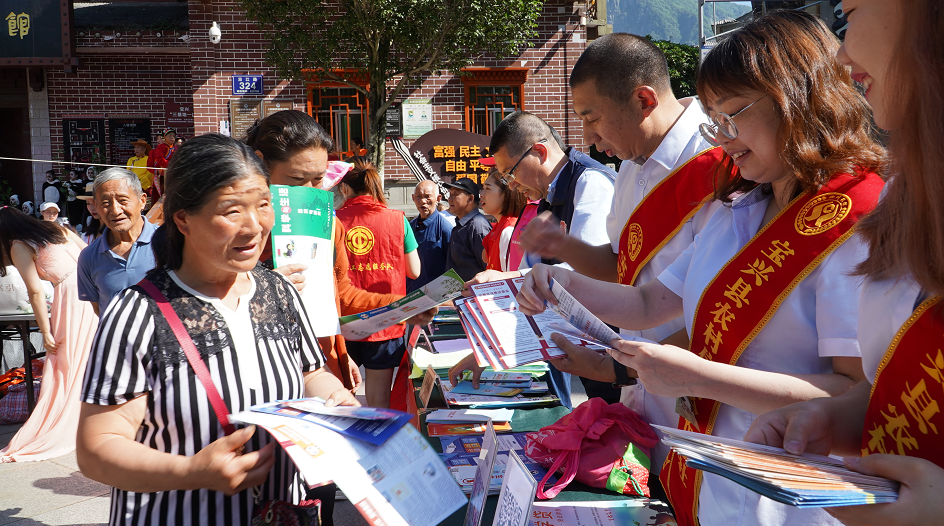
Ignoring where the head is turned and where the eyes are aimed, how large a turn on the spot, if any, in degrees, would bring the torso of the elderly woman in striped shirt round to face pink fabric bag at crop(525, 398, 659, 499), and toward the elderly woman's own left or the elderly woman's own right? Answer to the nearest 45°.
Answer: approximately 45° to the elderly woman's own left

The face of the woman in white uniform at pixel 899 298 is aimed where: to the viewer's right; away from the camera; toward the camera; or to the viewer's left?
to the viewer's left

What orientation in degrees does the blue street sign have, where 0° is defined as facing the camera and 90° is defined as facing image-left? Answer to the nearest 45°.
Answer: approximately 0°

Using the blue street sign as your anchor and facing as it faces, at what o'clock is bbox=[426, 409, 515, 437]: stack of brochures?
The stack of brochures is roughly at 12 o'clock from the blue street sign.

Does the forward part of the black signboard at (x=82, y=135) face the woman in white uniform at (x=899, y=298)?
yes

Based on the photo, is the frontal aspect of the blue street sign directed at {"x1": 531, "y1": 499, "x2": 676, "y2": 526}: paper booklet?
yes

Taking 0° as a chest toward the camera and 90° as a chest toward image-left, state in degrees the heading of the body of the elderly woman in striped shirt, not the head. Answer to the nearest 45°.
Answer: approximately 315°

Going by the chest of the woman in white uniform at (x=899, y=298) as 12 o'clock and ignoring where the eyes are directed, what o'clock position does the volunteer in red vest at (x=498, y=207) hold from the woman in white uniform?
The volunteer in red vest is roughly at 2 o'clock from the woman in white uniform.
